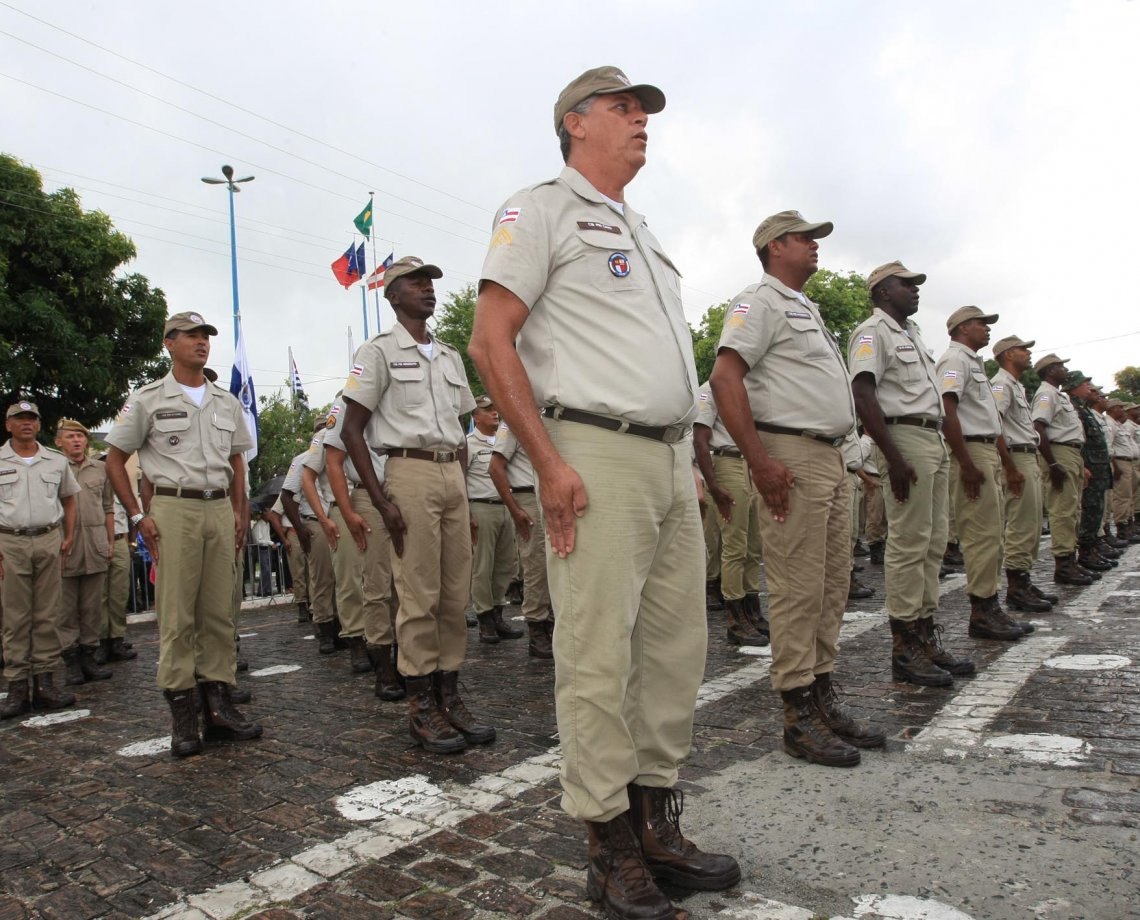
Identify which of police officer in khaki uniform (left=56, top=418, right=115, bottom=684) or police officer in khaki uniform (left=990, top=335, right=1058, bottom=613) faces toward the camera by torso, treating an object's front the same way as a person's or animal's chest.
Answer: police officer in khaki uniform (left=56, top=418, right=115, bottom=684)

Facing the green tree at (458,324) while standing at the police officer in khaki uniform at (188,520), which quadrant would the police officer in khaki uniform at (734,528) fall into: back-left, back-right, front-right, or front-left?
front-right

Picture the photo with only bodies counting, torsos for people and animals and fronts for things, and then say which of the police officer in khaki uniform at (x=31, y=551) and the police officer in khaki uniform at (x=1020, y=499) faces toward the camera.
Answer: the police officer in khaki uniform at (x=31, y=551)

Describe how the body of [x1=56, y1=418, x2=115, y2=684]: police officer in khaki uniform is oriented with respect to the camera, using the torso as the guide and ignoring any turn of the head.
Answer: toward the camera

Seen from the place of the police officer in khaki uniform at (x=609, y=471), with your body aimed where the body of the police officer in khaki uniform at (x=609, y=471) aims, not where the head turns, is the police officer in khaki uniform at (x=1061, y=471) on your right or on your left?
on your left

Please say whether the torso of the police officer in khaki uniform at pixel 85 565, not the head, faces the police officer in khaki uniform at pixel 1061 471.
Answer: no

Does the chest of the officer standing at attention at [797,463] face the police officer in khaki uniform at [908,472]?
no

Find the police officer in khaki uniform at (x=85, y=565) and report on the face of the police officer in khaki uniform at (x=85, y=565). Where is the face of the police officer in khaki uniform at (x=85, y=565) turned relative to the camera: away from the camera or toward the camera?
toward the camera
